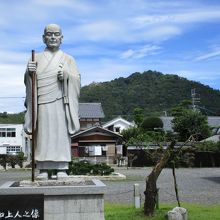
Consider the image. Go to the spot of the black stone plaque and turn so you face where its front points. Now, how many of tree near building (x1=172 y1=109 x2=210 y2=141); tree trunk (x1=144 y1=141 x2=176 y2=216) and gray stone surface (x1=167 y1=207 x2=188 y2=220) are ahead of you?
0

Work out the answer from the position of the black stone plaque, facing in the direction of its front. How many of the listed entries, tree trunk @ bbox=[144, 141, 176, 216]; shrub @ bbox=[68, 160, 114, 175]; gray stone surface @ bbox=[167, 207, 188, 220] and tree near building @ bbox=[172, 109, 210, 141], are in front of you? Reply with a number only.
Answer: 0

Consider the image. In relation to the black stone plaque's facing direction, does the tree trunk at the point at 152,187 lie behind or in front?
behind

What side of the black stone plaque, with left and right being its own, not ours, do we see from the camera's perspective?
front

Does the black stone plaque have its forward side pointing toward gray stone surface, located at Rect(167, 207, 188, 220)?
no

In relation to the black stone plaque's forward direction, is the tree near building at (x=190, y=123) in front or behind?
behind

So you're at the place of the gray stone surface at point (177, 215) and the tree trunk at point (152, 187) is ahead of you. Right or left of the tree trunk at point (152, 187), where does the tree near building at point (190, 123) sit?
right
